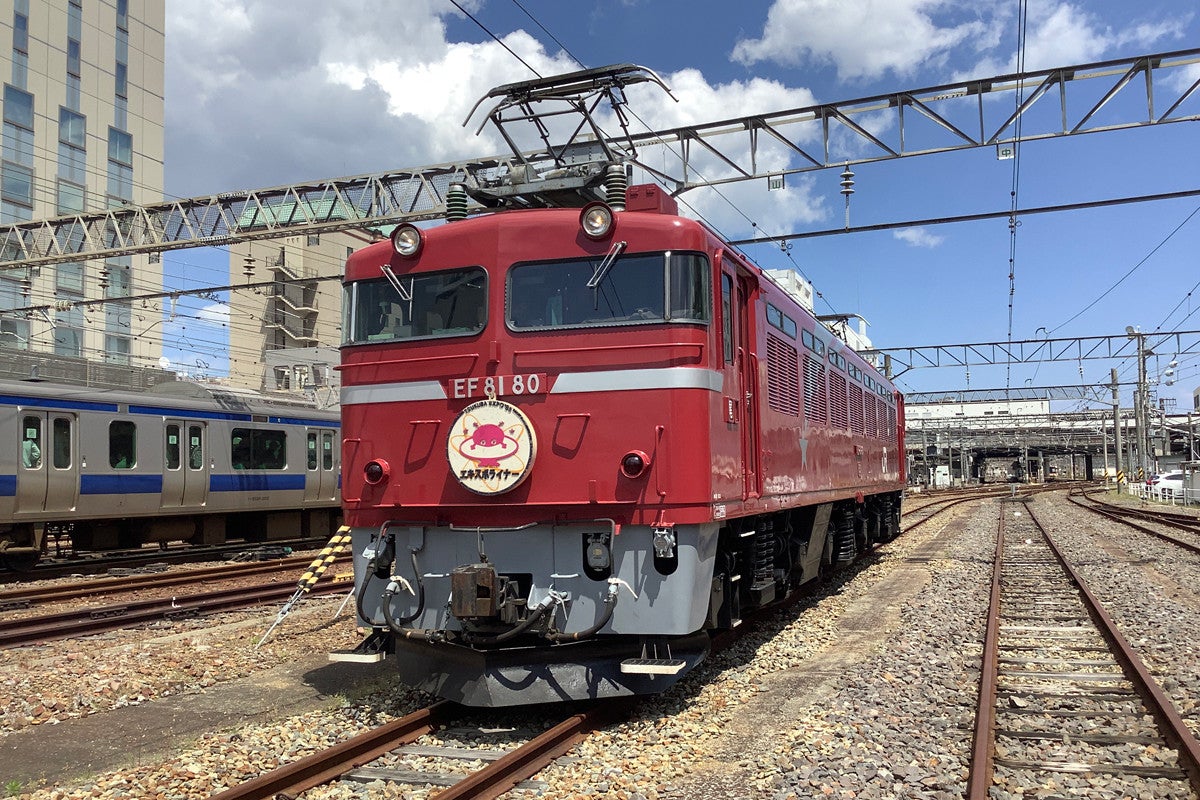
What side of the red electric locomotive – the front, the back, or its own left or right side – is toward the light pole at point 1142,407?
back

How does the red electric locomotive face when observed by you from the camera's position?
facing the viewer and to the left of the viewer

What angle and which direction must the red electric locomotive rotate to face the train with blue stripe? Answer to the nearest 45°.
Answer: approximately 90° to its right

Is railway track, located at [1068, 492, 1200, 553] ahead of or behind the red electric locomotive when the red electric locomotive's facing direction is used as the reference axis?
behind

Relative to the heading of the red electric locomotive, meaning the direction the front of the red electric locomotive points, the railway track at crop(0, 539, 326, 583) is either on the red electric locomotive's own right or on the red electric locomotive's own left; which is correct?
on the red electric locomotive's own right

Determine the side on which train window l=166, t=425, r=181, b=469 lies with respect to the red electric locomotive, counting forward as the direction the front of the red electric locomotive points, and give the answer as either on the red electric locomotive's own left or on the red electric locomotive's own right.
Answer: on the red electric locomotive's own right
